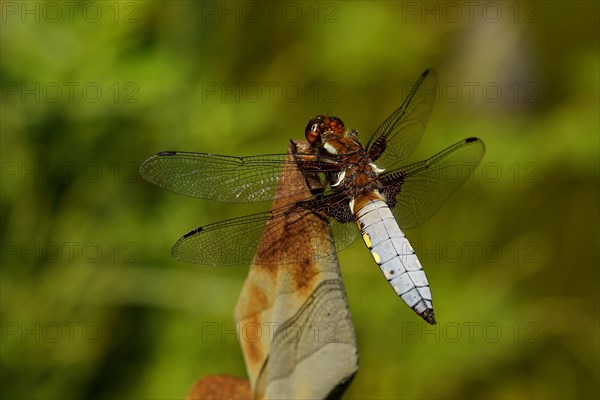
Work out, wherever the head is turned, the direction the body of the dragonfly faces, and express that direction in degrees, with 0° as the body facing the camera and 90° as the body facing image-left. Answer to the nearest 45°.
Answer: approximately 135°
